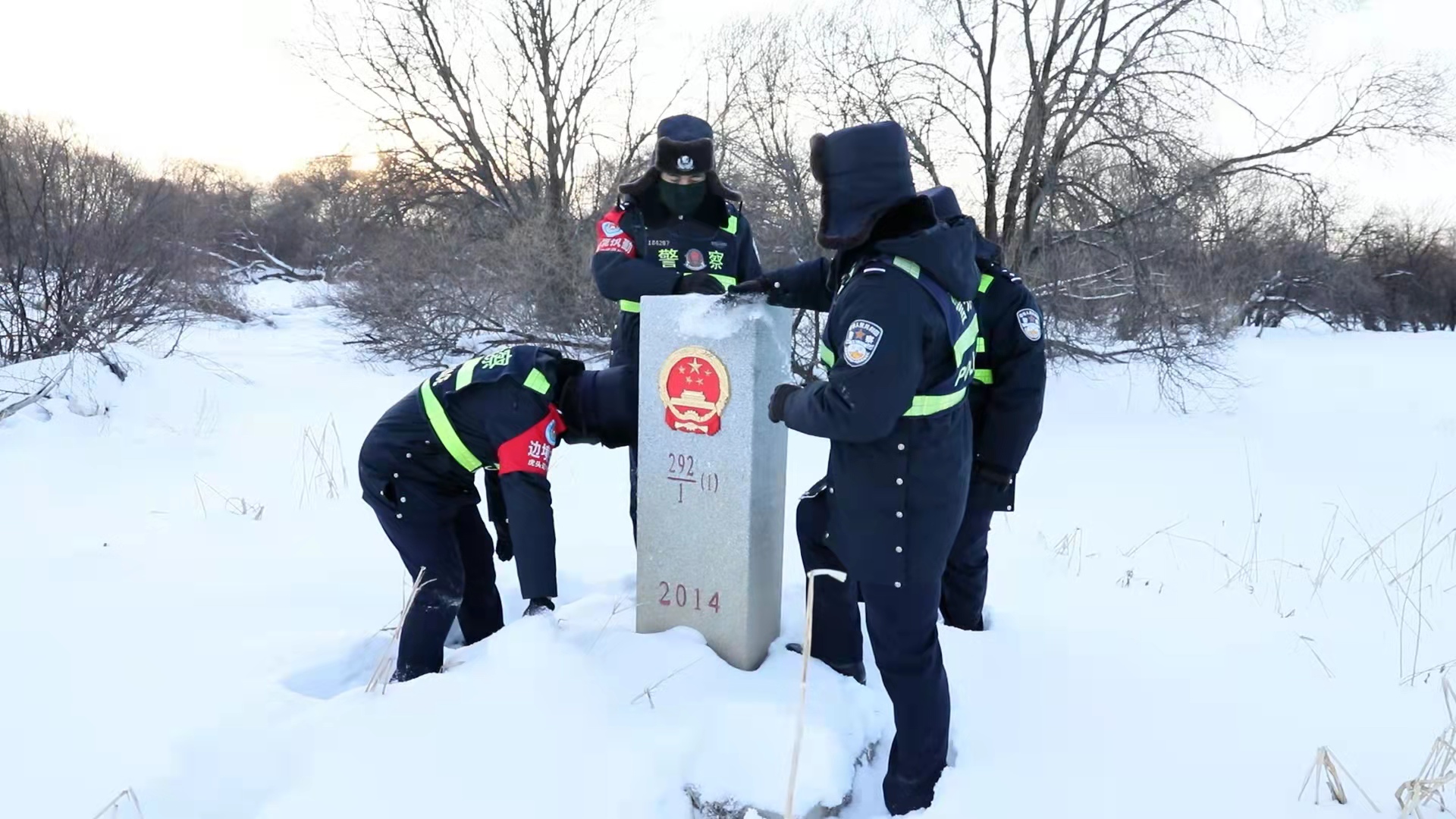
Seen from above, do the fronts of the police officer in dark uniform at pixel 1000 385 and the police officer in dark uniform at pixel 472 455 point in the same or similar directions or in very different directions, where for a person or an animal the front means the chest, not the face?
very different directions

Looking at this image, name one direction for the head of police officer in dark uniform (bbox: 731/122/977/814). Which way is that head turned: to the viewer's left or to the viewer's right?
to the viewer's left

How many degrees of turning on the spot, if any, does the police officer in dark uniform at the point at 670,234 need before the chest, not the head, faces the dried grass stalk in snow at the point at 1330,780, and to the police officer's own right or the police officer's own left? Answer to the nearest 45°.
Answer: approximately 45° to the police officer's own left

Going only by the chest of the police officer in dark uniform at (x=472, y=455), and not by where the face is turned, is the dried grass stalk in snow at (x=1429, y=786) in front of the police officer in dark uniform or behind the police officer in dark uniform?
in front

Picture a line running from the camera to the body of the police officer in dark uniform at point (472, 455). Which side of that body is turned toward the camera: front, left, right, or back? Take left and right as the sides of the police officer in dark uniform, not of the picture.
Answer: right

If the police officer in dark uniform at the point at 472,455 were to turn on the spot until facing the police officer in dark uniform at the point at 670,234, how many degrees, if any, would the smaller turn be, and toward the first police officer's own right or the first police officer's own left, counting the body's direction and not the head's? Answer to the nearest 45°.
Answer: approximately 45° to the first police officer's own left

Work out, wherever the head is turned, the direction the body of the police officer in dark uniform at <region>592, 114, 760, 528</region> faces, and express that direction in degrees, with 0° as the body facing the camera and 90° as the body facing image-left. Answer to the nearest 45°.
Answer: approximately 0°

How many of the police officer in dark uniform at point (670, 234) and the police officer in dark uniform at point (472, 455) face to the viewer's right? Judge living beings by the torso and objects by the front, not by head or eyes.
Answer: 1
